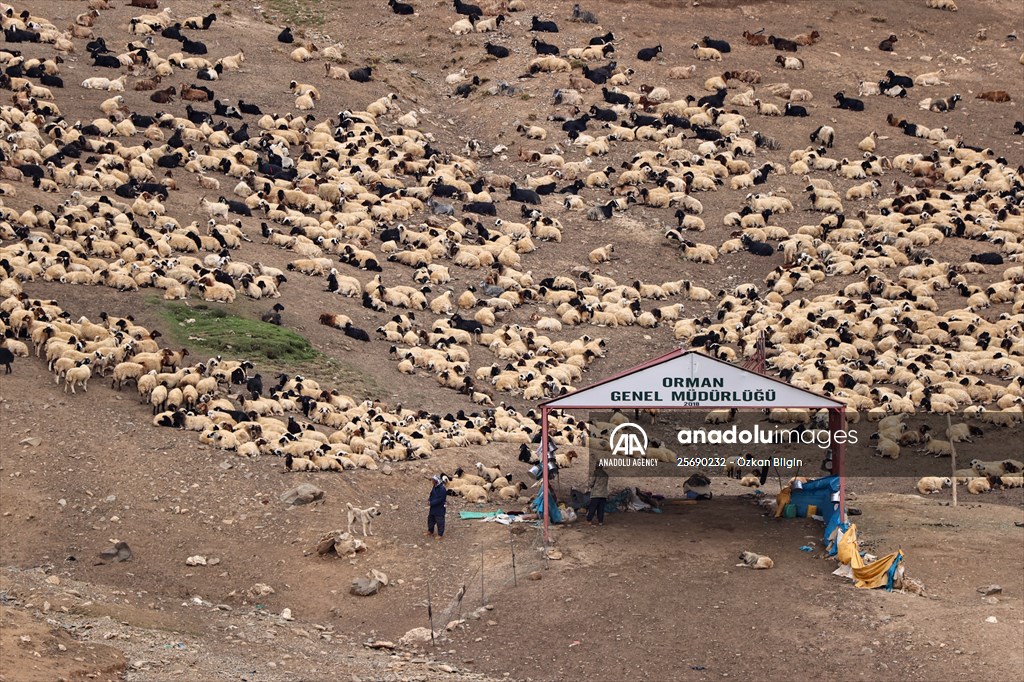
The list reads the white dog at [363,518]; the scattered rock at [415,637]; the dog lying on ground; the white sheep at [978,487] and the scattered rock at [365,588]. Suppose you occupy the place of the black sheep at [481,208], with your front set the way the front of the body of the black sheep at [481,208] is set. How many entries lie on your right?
0

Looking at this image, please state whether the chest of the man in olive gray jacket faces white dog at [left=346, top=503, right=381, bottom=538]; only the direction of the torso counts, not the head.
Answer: no

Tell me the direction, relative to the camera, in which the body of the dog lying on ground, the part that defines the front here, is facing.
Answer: to the viewer's left

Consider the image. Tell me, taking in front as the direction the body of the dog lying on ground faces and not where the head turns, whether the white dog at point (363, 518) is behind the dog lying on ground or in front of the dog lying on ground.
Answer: in front

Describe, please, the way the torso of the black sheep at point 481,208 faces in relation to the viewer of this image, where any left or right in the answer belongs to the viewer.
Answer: facing to the left of the viewer

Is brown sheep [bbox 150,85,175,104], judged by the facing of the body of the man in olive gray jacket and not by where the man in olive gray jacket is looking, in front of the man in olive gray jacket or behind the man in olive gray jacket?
in front

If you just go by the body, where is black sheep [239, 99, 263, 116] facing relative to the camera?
to the viewer's left

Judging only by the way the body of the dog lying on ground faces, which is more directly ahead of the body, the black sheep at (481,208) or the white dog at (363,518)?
the white dog

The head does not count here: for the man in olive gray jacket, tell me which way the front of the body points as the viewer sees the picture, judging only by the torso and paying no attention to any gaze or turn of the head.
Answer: away from the camera

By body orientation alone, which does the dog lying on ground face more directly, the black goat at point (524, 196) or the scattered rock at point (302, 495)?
the scattered rock

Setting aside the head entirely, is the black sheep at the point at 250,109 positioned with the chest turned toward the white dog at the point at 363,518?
no

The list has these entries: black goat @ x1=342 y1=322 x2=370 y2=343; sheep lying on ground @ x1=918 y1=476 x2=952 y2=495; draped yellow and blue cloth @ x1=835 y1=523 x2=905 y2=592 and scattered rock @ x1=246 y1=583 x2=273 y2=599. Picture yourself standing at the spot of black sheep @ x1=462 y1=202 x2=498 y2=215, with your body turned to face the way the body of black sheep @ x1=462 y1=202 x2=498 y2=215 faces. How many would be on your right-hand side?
0
